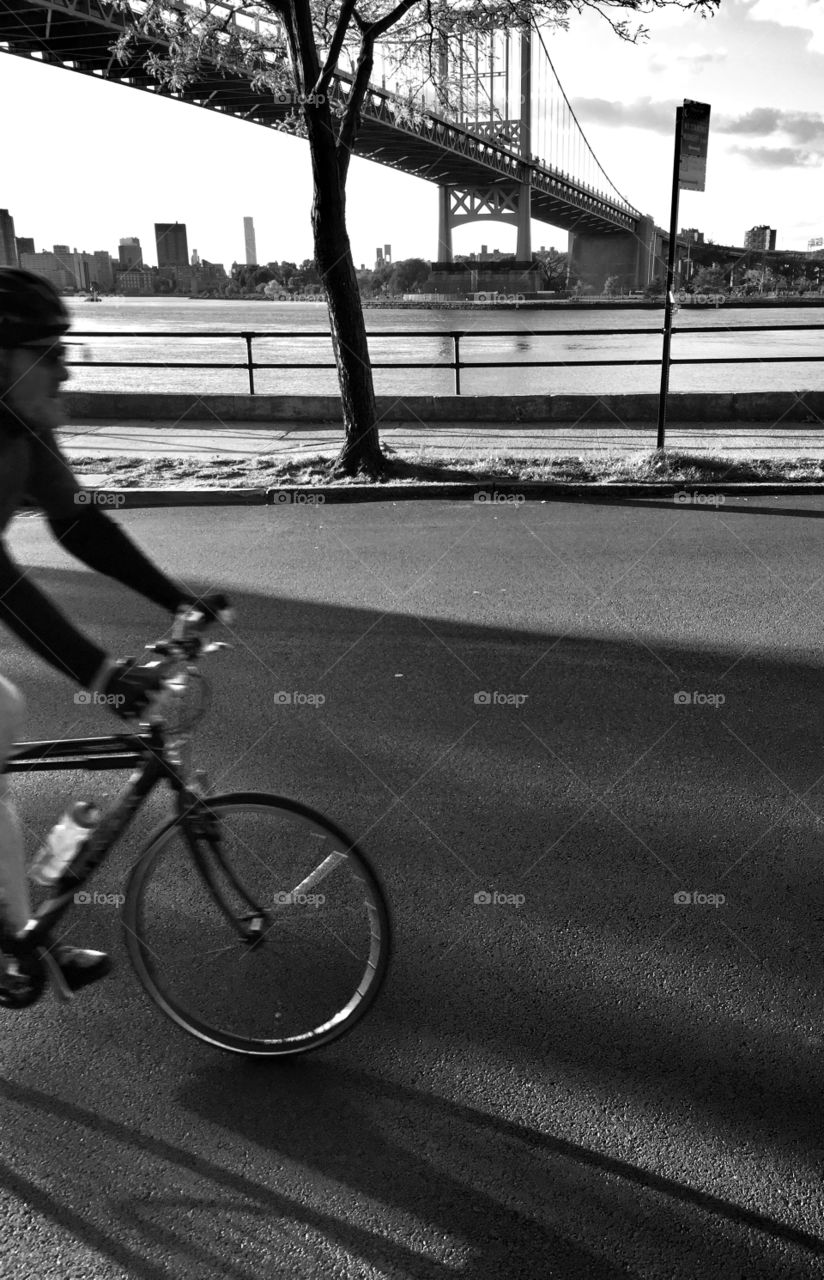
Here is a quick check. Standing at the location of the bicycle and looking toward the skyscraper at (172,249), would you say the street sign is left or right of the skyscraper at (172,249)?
right

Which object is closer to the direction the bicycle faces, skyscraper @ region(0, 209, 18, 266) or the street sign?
the street sign

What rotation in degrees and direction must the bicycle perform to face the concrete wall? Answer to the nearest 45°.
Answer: approximately 90° to its left

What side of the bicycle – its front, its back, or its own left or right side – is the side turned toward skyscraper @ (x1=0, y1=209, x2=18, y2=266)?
left

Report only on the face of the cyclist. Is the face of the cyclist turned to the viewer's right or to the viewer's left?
to the viewer's right

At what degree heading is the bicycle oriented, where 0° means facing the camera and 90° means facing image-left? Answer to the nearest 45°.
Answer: approximately 270°

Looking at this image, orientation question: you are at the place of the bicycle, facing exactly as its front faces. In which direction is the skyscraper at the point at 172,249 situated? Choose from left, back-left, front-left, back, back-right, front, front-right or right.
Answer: left

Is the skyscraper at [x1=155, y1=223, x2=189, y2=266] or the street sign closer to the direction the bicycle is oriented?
the street sign
